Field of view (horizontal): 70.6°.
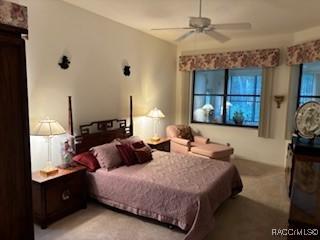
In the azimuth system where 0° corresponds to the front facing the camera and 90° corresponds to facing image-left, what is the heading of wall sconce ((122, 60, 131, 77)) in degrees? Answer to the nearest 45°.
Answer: approximately 315°

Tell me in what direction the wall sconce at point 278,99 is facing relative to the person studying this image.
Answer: facing the viewer

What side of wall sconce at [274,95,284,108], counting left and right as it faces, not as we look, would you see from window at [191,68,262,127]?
right

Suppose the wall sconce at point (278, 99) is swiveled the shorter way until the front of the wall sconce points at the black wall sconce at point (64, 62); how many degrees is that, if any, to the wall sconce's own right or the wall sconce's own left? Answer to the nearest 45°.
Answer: approximately 45° to the wall sconce's own right

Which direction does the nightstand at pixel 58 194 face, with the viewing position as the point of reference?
facing the viewer and to the right of the viewer

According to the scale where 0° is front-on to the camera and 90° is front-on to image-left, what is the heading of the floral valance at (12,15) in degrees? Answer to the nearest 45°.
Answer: approximately 315°

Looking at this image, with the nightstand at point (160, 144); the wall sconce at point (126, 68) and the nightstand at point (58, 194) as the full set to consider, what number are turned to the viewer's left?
0

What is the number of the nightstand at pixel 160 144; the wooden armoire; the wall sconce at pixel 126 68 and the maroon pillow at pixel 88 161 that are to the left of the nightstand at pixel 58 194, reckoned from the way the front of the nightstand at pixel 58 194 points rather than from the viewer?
3

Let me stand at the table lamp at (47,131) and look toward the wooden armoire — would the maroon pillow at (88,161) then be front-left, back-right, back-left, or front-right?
back-left

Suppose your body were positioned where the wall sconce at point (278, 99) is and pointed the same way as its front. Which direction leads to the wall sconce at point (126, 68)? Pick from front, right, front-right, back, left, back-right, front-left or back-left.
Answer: front-right

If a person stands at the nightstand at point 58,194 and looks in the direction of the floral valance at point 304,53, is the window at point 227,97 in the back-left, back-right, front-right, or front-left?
front-left

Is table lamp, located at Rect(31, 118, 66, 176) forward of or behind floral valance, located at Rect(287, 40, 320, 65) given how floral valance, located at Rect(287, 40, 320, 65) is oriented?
forward

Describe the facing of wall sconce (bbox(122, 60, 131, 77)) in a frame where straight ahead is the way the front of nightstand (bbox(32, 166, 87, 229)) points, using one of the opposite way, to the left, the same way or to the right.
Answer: the same way
